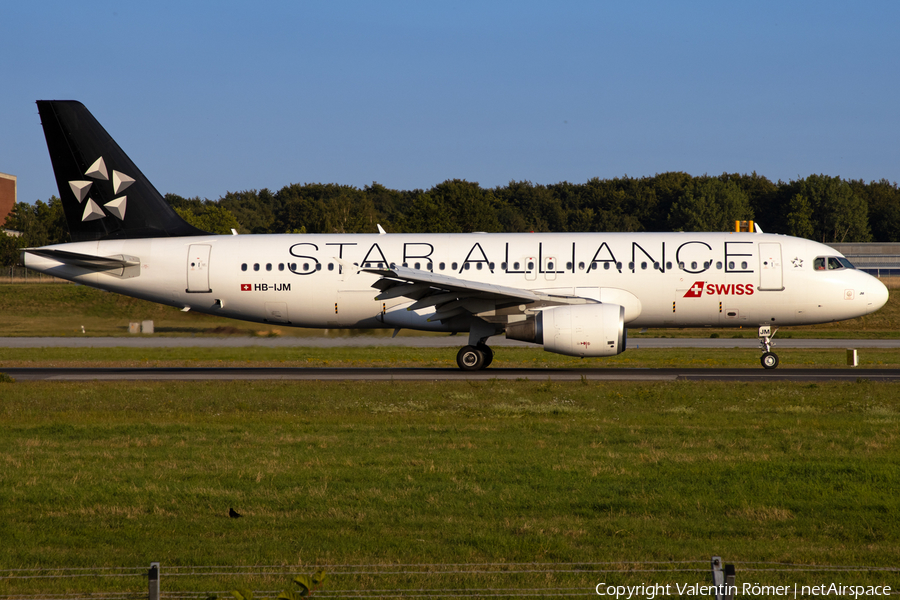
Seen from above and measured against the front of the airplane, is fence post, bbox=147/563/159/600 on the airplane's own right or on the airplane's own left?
on the airplane's own right

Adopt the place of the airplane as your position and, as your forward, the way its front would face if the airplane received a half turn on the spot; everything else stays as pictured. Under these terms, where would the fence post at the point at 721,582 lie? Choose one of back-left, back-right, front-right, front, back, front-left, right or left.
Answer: left

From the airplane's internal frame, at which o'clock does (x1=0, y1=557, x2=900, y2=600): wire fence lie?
The wire fence is roughly at 3 o'clock from the airplane.

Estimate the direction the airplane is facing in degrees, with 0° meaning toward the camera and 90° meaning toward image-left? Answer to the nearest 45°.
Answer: approximately 270°
